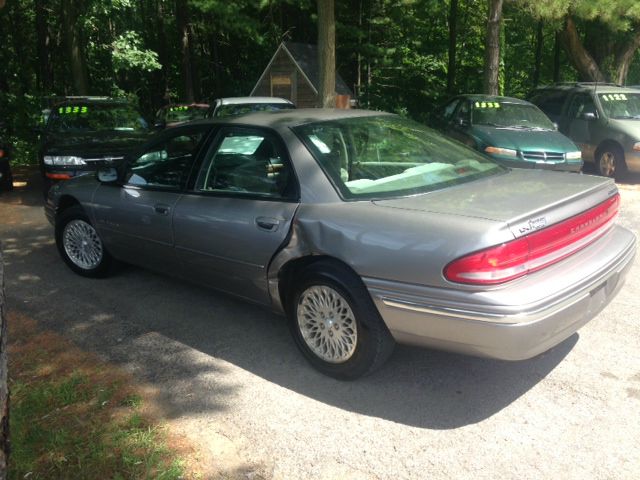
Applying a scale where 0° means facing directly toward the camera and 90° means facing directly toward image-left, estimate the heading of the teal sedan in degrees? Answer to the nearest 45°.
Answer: approximately 315°

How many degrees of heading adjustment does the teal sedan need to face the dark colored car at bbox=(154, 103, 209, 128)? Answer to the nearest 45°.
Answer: approximately 135° to its right

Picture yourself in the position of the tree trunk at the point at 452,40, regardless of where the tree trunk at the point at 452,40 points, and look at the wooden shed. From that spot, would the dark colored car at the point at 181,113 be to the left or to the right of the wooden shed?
left

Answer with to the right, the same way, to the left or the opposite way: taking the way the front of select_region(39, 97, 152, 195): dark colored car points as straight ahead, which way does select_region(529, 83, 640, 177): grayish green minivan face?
the same way

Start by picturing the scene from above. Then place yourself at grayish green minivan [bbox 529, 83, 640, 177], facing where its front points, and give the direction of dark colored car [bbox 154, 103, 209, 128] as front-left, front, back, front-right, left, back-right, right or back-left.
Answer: back-right

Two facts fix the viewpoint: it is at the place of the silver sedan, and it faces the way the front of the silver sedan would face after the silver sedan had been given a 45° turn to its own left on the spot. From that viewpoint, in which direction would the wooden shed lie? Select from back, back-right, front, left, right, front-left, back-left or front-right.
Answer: right

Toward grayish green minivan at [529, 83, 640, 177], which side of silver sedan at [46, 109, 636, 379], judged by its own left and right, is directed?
right

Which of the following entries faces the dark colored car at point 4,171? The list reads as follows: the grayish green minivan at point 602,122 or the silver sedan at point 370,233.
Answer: the silver sedan

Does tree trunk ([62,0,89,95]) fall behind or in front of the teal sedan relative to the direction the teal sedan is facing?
behind

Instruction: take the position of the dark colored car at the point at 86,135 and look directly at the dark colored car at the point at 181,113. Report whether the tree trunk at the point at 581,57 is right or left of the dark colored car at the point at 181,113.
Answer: right

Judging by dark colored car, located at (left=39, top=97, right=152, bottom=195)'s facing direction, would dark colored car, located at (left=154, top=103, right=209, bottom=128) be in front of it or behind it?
behind

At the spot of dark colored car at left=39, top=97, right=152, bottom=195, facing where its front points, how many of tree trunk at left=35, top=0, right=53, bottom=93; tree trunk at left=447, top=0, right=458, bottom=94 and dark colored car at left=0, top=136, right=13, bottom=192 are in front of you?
0

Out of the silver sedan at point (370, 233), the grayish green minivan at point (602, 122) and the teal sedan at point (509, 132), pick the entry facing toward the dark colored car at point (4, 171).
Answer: the silver sedan

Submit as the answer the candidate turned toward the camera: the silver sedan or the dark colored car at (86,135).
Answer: the dark colored car

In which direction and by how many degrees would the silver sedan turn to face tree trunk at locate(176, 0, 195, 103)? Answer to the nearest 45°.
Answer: approximately 45° to its right

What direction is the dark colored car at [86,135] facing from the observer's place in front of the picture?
facing the viewer

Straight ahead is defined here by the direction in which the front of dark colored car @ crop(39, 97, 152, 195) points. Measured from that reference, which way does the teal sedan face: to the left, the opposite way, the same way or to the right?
the same way

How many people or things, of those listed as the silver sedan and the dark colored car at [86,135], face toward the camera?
1

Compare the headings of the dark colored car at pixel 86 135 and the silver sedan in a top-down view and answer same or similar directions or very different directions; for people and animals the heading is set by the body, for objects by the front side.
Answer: very different directions

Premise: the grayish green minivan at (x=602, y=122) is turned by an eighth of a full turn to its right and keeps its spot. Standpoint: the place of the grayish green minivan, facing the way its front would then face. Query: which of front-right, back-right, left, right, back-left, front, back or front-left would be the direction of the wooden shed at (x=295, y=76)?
back-right

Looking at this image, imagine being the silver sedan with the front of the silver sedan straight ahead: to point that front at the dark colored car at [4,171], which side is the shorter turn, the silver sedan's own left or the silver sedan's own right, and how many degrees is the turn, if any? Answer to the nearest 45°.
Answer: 0° — it already faces it
